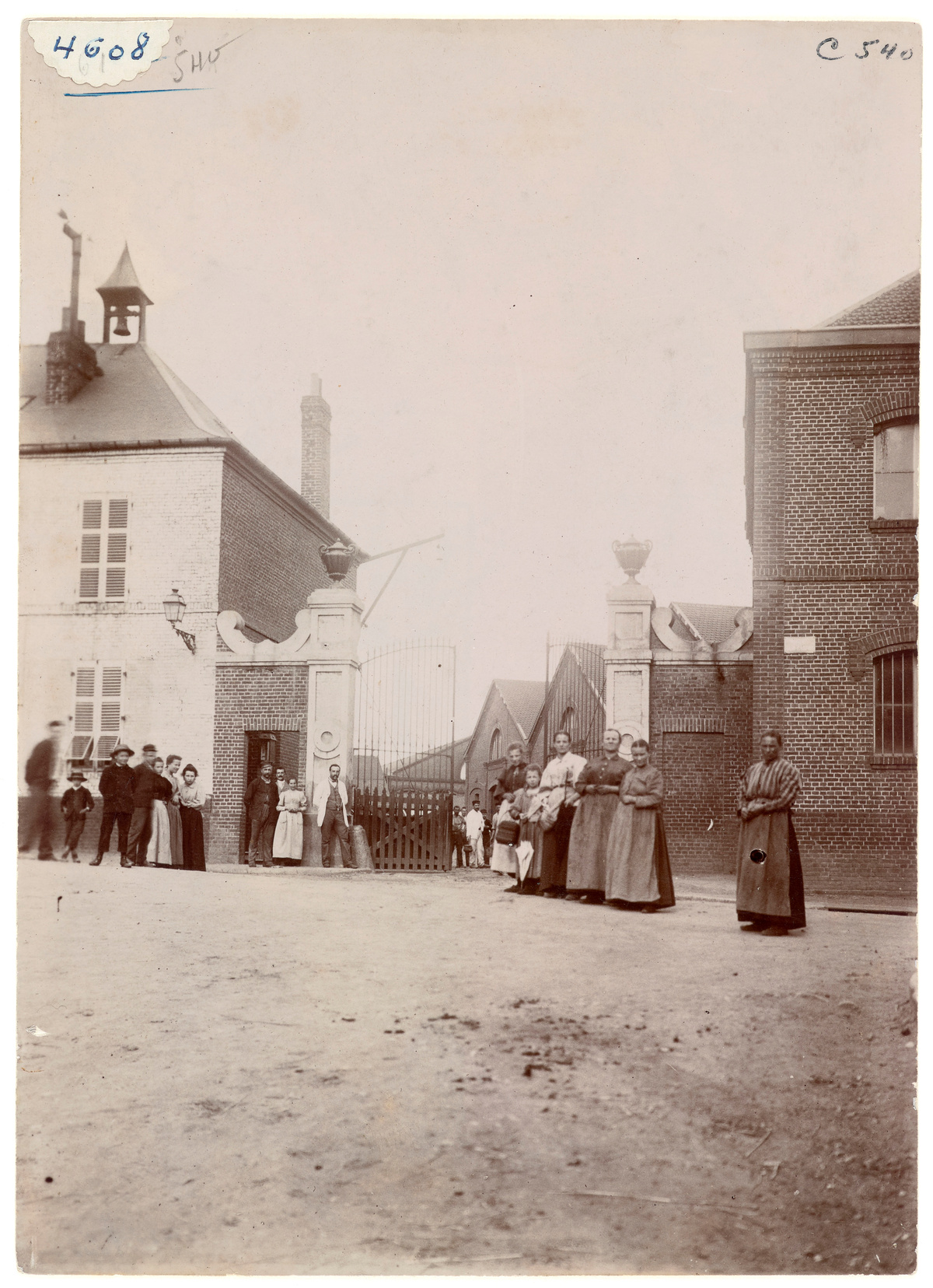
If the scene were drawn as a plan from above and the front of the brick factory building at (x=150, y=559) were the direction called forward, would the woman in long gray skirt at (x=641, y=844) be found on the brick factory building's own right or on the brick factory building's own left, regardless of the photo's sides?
on the brick factory building's own left
